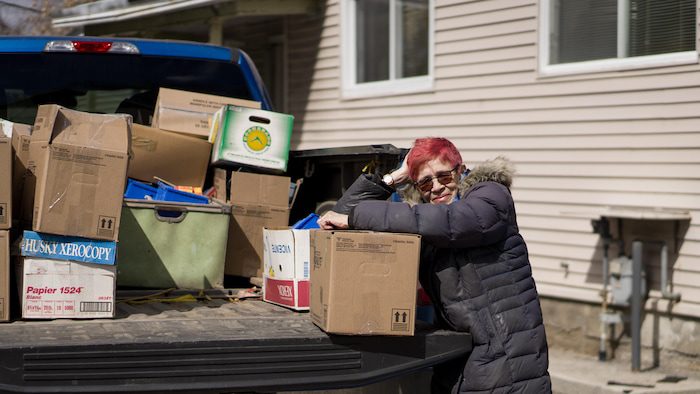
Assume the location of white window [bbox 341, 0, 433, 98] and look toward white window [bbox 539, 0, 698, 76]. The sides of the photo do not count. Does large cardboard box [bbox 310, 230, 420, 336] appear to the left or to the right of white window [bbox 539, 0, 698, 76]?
right

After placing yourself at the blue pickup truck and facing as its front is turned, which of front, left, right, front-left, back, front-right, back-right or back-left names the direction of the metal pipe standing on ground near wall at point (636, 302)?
front-right

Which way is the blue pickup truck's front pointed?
away from the camera
